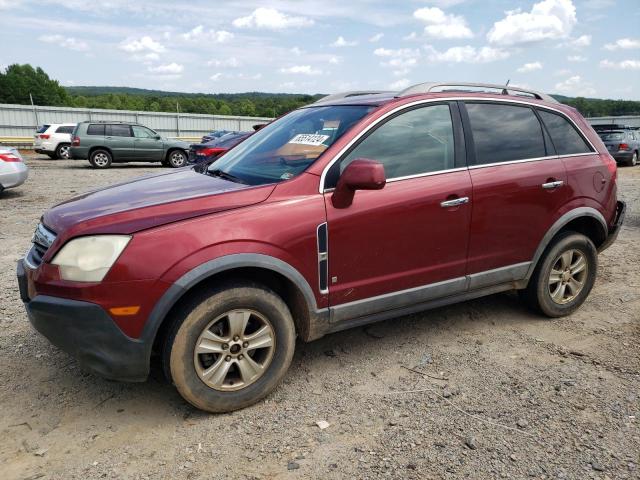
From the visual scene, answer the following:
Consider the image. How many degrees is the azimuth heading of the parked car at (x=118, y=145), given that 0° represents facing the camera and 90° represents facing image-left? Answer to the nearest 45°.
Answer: approximately 270°

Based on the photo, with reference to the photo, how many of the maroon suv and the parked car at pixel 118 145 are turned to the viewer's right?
1

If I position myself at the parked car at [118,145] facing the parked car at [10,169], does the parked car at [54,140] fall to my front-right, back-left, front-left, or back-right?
back-right

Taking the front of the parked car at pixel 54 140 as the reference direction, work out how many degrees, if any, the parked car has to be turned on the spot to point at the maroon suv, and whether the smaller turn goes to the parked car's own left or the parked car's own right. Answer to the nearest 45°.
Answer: approximately 135° to the parked car's own right

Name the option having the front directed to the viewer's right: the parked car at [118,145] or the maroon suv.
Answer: the parked car

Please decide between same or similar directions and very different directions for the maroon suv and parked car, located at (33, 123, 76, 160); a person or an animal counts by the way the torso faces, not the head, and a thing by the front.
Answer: very different directions

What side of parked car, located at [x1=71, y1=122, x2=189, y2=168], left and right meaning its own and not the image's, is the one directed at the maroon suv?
right

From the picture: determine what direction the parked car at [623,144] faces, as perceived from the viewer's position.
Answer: facing away from the viewer and to the right of the viewer

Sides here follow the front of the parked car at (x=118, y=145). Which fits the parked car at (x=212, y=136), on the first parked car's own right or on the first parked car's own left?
on the first parked car's own left

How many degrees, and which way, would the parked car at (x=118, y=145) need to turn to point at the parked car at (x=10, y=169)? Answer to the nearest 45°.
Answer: approximately 90° to its right

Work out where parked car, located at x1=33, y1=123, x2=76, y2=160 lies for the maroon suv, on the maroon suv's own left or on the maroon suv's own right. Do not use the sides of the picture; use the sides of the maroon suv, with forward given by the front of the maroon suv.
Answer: on the maroon suv's own right
